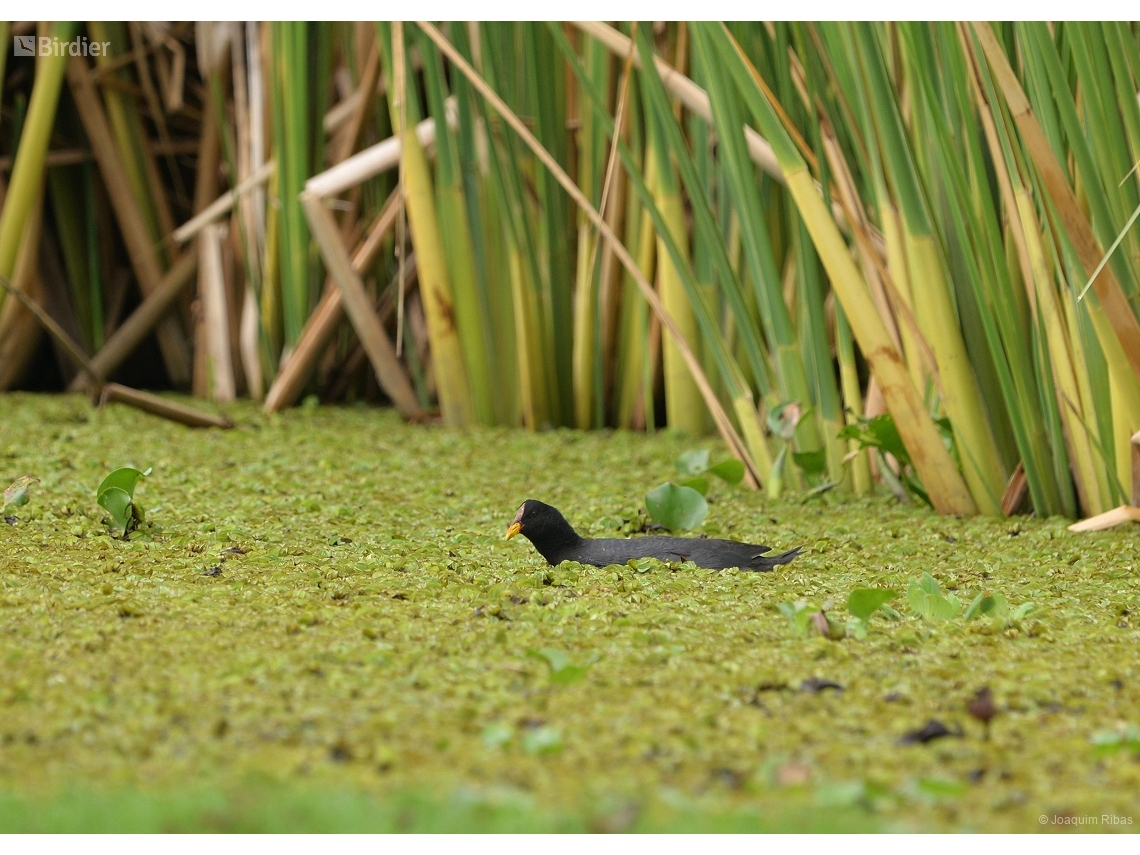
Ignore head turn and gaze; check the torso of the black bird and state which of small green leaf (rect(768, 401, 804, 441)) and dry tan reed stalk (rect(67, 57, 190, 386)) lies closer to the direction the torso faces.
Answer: the dry tan reed stalk

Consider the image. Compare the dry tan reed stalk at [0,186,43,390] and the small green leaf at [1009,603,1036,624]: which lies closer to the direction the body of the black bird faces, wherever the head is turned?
the dry tan reed stalk

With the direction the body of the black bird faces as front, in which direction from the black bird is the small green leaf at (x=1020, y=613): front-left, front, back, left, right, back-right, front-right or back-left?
back-left

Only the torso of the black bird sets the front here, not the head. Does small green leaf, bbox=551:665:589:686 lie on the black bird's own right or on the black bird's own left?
on the black bird's own left

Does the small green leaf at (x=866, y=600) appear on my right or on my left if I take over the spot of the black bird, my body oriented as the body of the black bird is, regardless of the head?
on my left

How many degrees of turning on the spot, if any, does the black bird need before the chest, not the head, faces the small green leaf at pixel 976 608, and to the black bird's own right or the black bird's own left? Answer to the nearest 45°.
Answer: approximately 135° to the black bird's own left

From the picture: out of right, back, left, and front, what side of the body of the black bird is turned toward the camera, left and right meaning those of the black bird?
left

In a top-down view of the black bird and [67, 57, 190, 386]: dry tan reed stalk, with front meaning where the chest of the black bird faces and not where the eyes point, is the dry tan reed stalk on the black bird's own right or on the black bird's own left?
on the black bird's own right
